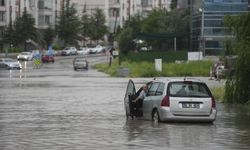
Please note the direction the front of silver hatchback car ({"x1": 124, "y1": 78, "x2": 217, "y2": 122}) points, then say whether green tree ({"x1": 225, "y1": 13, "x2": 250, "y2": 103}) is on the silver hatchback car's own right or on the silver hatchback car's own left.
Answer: on the silver hatchback car's own right

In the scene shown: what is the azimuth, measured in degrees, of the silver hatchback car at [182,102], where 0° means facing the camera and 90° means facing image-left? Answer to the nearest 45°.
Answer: approximately 135°
